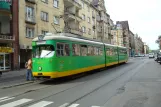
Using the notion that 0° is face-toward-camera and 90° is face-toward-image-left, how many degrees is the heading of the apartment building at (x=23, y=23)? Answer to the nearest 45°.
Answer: approximately 315°
